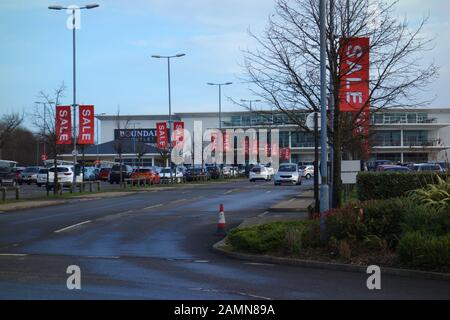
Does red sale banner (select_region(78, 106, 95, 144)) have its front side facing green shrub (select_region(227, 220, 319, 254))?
yes

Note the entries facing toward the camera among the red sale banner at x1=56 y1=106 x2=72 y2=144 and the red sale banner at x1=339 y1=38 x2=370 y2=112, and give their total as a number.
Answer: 2

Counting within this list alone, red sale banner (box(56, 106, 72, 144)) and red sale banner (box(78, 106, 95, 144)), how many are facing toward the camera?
2

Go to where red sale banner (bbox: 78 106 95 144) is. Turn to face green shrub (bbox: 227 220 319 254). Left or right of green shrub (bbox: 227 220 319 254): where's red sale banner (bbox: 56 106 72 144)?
right

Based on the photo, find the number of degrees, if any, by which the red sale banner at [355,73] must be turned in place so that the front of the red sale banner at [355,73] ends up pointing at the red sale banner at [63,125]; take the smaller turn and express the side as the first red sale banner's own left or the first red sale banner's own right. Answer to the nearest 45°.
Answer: approximately 135° to the first red sale banner's own right

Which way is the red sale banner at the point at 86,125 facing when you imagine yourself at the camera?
facing the viewer

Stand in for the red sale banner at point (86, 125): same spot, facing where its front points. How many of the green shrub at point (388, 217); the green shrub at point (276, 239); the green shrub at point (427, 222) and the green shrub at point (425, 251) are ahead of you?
4

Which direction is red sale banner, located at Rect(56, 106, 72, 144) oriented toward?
toward the camera

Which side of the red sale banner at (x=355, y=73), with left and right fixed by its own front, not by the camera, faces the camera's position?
front

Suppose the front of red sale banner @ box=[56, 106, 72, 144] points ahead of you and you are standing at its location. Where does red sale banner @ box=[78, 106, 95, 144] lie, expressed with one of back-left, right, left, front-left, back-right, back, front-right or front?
back-left

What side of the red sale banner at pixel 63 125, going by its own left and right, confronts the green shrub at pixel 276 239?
front

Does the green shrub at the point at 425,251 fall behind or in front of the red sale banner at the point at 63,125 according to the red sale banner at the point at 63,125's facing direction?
in front

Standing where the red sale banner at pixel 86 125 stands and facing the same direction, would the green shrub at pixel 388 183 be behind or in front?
in front

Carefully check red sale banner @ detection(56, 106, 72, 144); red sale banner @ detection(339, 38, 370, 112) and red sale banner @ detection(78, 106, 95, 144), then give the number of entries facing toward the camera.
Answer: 3
